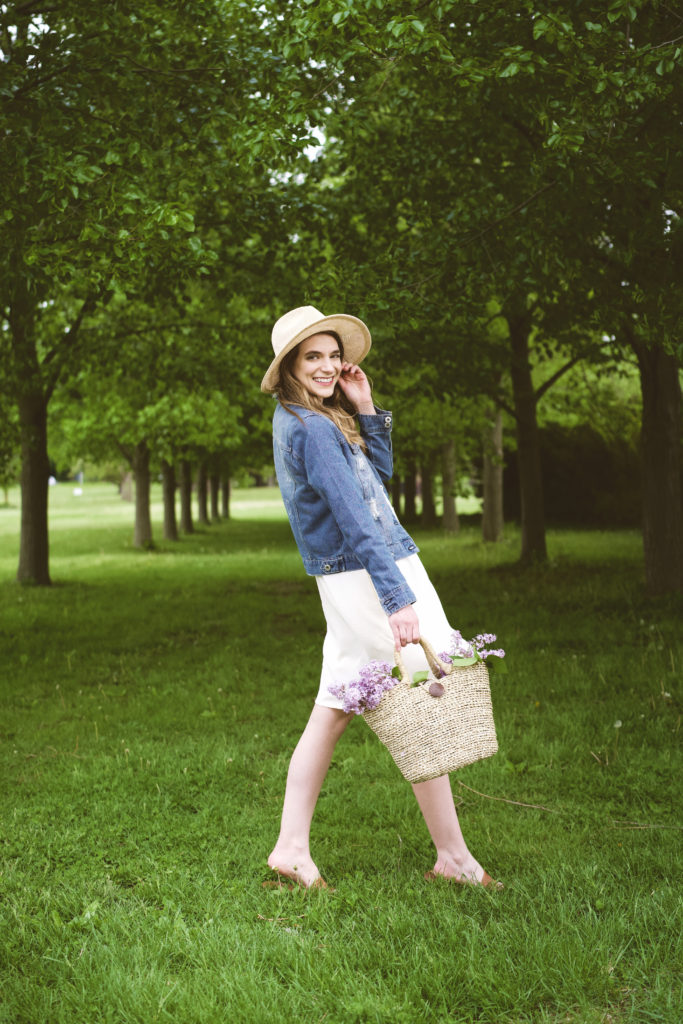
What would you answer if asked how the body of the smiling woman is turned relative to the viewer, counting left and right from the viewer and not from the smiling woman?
facing to the right of the viewer

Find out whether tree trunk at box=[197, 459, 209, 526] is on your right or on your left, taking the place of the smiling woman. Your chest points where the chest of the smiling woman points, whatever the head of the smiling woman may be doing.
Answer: on your left

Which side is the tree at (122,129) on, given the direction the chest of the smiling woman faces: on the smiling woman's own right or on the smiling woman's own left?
on the smiling woman's own left
